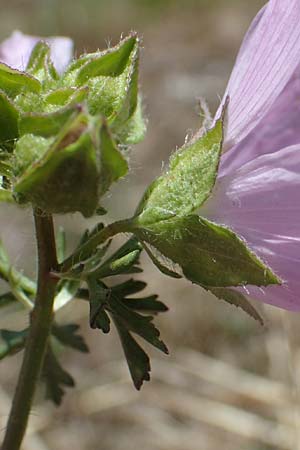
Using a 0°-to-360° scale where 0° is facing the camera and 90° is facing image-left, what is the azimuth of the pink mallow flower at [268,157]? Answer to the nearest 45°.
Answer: approximately 270°
